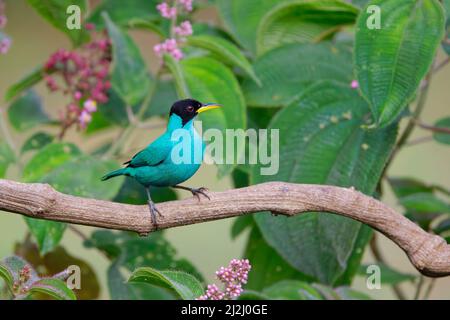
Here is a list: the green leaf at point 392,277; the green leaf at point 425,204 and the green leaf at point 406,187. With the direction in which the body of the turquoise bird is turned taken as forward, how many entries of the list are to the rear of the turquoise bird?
0

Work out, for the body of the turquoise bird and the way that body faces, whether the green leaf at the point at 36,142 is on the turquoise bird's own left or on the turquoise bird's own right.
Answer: on the turquoise bird's own left

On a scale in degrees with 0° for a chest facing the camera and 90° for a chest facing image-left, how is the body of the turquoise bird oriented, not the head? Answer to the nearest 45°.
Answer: approximately 270°

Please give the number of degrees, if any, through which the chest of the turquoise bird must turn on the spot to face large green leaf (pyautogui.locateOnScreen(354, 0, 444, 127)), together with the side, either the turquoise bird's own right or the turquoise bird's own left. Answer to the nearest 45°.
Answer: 0° — it already faces it

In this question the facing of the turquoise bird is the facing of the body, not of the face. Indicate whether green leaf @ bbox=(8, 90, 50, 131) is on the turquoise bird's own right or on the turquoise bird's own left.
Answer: on the turquoise bird's own left

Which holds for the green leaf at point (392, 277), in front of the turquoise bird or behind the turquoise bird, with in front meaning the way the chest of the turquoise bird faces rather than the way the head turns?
in front
